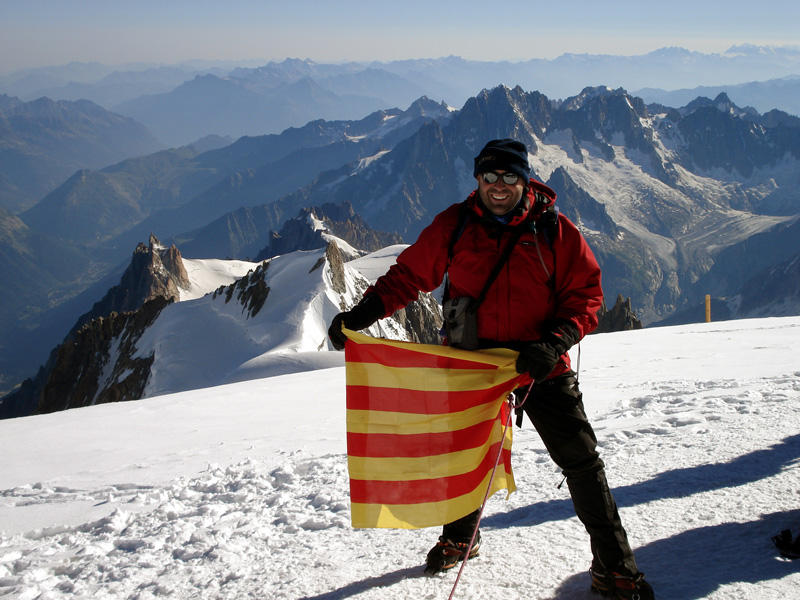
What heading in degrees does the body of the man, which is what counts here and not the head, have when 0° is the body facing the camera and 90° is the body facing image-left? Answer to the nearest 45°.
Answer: approximately 0°
